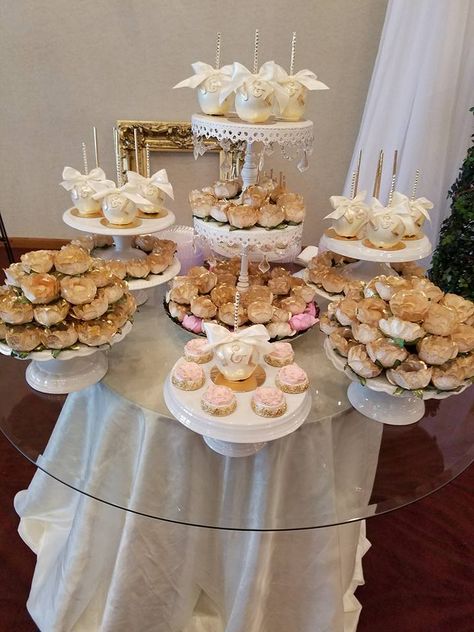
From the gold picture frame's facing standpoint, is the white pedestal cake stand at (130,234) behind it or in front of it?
in front

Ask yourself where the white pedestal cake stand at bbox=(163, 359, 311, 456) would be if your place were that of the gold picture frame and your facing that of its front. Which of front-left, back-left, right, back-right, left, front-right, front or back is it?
front

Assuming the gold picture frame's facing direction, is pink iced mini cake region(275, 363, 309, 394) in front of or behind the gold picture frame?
in front

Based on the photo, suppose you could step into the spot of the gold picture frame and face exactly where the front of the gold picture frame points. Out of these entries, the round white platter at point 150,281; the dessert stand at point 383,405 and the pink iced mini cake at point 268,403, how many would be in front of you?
3

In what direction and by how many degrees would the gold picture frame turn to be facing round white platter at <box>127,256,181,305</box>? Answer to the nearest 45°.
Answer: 0° — it already faces it

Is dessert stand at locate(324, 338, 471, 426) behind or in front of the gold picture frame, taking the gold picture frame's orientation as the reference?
in front

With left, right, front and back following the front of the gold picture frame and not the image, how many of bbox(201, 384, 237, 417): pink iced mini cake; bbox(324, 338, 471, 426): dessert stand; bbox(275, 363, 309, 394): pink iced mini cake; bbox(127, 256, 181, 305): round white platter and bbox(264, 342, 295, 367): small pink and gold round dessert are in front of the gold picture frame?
5

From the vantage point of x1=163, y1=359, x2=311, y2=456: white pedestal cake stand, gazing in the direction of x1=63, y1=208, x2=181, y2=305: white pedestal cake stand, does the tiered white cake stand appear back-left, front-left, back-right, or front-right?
front-right

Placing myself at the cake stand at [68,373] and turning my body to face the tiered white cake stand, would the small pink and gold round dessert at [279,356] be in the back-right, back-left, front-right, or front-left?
front-right

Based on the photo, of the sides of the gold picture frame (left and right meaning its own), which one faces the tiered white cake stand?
front

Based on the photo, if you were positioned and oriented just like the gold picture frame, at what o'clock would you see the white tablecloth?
The white tablecloth is roughly at 12 o'clock from the gold picture frame.

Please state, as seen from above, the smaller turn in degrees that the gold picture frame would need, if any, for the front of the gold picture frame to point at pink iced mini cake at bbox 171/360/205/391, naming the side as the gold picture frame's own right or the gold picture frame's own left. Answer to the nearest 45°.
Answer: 0° — it already faces it

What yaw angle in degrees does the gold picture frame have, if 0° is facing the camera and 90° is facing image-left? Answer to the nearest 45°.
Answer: approximately 0°

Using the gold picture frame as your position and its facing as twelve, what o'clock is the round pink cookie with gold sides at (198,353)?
The round pink cookie with gold sides is roughly at 12 o'clock from the gold picture frame.

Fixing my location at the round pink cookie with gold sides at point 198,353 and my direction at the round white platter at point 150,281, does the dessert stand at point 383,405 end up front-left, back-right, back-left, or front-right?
back-right
